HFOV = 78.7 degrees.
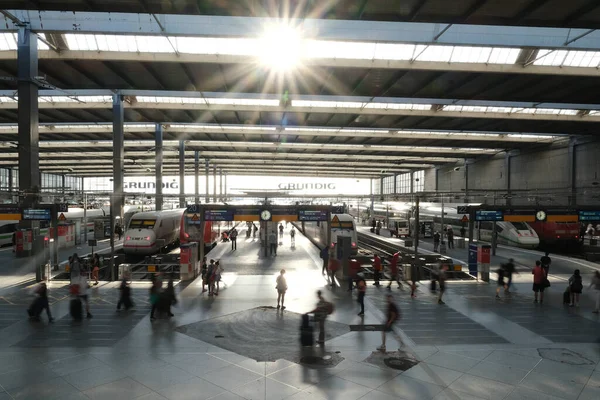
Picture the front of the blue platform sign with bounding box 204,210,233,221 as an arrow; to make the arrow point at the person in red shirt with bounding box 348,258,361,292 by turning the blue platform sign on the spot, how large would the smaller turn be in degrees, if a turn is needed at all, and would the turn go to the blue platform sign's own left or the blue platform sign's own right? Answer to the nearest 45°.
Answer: approximately 45° to the blue platform sign's own left

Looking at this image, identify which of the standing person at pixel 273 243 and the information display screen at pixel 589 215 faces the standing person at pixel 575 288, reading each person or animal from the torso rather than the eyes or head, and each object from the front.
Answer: the information display screen

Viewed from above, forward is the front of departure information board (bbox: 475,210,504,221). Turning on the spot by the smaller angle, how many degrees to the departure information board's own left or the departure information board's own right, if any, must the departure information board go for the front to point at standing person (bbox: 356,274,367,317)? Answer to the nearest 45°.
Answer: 0° — it already faces them

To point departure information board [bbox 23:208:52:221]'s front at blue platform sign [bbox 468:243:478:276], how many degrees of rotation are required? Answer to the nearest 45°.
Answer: approximately 45° to its left

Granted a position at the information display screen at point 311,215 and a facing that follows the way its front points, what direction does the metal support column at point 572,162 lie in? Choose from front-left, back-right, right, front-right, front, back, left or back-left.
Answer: back-left

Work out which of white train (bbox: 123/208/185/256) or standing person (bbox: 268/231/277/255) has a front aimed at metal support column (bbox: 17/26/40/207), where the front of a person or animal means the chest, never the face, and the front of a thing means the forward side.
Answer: the white train

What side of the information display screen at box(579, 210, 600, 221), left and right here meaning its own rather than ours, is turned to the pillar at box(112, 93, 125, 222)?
right
